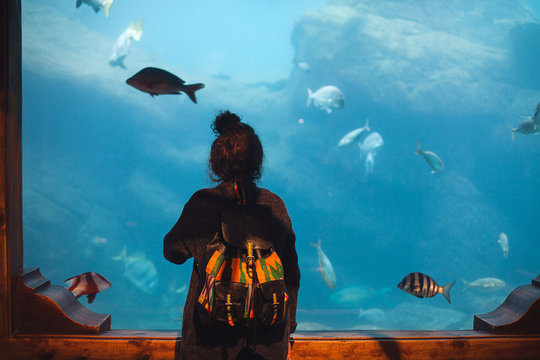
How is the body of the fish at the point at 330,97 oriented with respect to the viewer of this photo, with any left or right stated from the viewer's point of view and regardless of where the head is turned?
facing to the right of the viewer

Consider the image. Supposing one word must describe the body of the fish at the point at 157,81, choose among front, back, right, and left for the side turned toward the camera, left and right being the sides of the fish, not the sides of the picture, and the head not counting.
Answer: left

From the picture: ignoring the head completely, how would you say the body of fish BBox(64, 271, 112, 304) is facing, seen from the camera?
to the viewer's right

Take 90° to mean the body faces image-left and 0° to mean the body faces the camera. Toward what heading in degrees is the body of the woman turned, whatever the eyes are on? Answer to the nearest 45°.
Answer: approximately 180°

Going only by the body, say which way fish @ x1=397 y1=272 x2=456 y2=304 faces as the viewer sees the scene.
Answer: to the viewer's left

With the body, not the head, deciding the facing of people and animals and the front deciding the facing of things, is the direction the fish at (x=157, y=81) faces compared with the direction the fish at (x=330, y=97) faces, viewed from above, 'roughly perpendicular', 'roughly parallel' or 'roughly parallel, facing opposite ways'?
roughly parallel, facing opposite ways

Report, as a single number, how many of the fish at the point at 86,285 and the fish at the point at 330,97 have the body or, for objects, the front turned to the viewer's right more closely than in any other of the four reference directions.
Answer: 2

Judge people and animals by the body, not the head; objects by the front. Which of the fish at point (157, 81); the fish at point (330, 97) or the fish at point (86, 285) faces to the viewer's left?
the fish at point (157, 81)

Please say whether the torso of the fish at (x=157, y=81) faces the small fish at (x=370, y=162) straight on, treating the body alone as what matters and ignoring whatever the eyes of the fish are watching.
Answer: no
